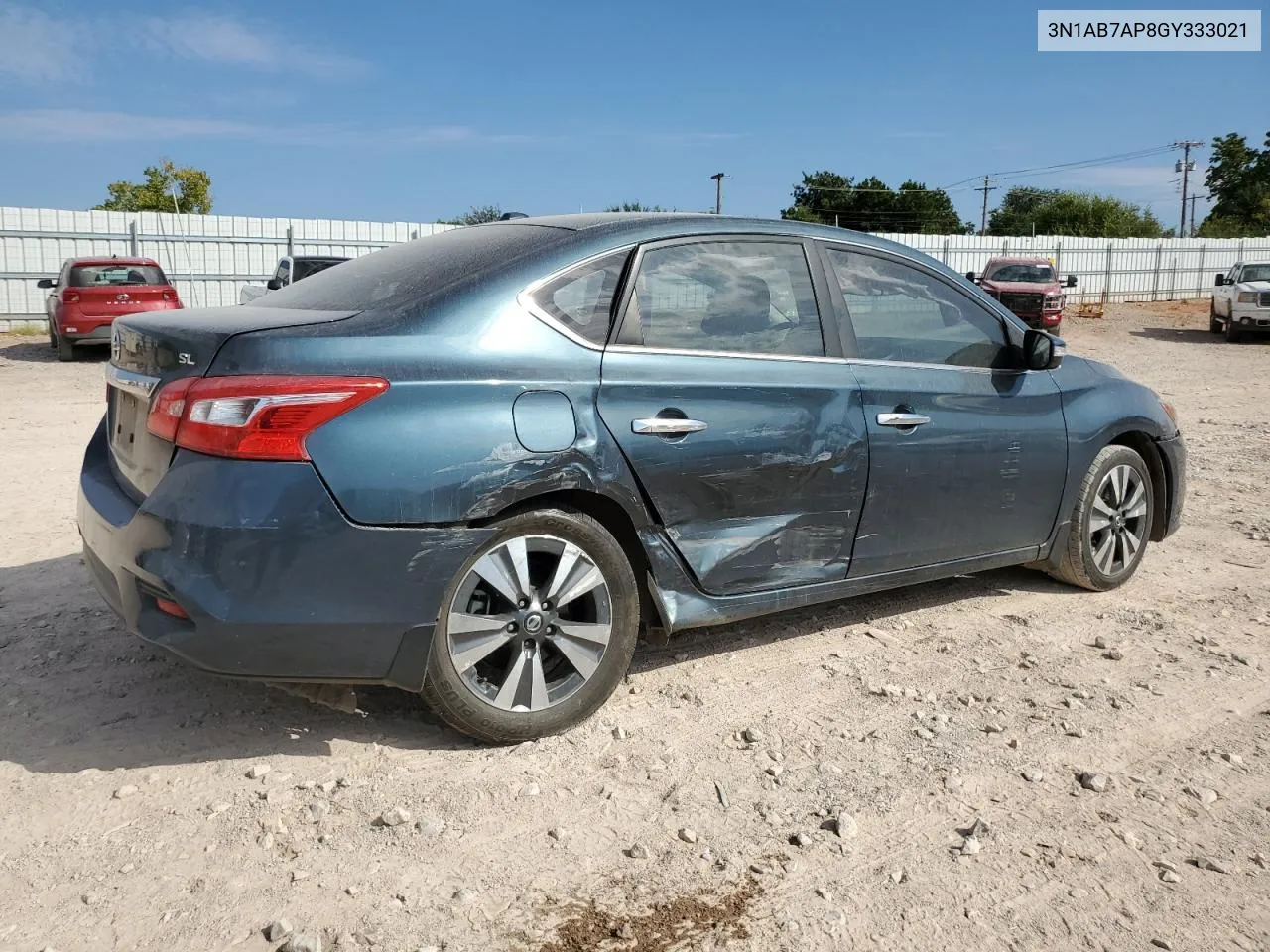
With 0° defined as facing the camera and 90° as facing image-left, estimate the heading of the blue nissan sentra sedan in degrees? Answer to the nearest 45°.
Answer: approximately 225°

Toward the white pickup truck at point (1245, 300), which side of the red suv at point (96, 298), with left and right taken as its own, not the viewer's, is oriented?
right

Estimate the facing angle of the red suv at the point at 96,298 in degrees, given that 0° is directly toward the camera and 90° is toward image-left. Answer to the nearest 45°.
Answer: approximately 180°

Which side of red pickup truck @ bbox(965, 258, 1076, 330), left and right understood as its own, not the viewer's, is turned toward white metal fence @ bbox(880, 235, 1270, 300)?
back

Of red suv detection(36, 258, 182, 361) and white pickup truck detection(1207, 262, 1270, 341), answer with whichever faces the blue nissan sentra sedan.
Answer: the white pickup truck

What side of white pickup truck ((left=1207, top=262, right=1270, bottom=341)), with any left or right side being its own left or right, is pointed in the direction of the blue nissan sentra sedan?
front

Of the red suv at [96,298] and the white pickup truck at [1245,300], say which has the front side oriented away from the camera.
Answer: the red suv

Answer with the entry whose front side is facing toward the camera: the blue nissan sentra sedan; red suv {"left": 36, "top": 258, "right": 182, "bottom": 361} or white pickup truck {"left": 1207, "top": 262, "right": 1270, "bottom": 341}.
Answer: the white pickup truck

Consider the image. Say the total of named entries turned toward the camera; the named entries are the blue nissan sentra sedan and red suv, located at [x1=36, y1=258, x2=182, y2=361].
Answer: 0

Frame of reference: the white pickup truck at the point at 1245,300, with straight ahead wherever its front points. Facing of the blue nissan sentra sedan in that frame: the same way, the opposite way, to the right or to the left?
the opposite way

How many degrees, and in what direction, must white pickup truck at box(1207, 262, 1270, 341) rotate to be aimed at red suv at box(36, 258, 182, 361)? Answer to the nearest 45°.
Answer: approximately 45° to its right

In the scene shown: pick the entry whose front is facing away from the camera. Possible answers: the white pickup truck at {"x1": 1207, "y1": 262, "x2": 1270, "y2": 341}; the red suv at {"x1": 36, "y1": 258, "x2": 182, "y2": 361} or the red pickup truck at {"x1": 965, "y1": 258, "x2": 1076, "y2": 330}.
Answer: the red suv at {"x1": 36, "y1": 258, "x2": 182, "y2": 361}
